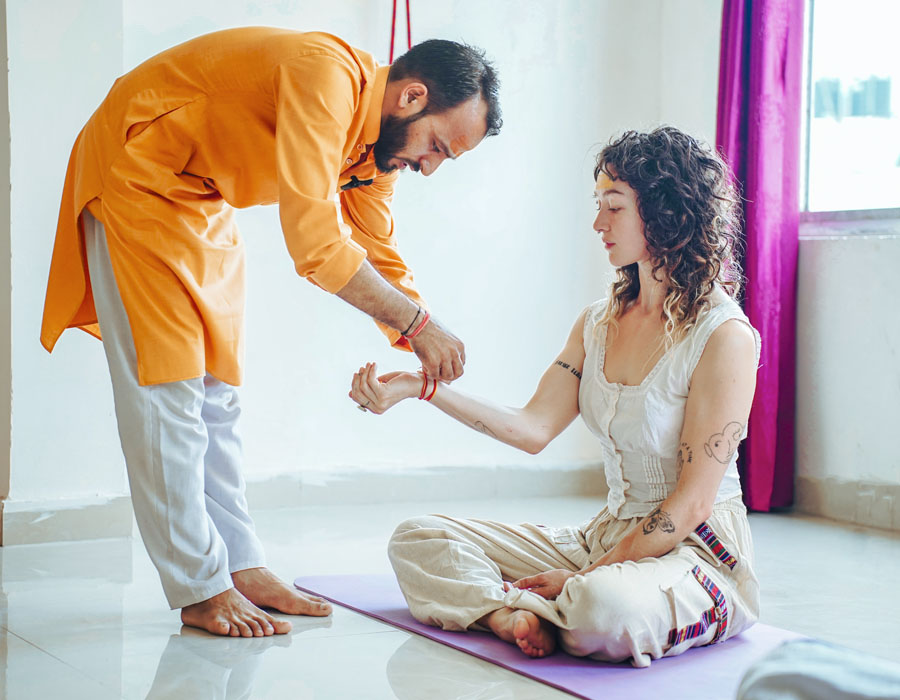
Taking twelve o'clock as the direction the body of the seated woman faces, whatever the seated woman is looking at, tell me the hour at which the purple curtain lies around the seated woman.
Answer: The purple curtain is roughly at 5 o'clock from the seated woman.

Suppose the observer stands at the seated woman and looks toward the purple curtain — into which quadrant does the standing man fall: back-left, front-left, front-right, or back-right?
back-left

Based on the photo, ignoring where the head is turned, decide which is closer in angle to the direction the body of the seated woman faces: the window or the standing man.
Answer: the standing man

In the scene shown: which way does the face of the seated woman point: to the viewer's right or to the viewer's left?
to the viewer's left

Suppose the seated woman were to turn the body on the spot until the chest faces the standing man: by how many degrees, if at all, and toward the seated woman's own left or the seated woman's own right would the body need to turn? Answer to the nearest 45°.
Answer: approximately 45° to the seated woman's own right

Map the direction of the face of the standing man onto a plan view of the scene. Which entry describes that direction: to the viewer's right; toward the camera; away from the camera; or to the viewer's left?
to the viewer's right

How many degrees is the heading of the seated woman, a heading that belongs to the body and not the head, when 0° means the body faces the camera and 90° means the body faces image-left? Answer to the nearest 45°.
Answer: approximately 45°

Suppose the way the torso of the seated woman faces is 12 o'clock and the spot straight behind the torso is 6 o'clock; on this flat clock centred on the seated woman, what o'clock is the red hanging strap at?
The red hanging strap is roughly at 4 o'clock from the seated woman.
